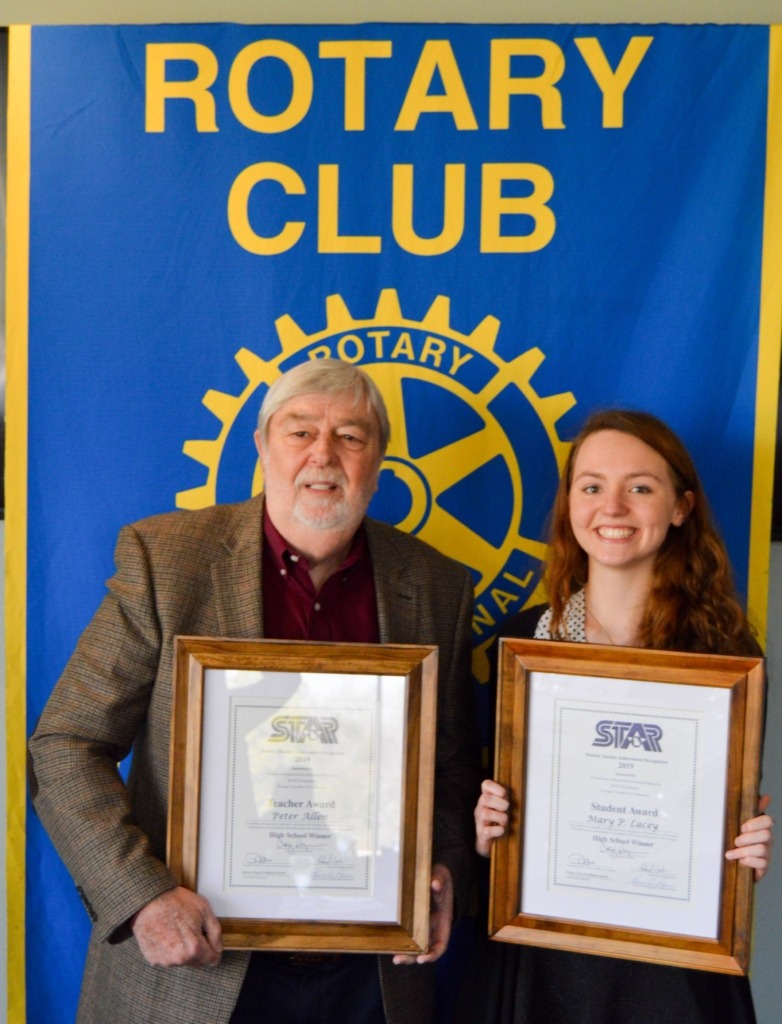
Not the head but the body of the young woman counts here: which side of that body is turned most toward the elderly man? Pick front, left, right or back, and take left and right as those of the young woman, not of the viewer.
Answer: right

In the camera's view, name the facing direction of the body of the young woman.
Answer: toward the camera
